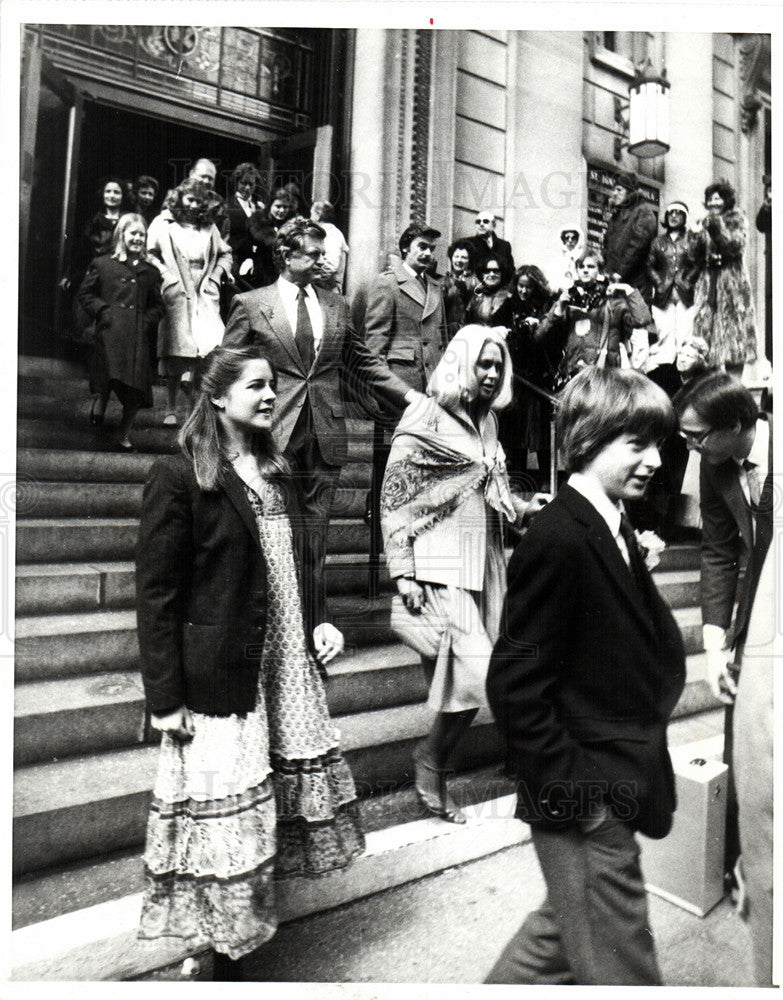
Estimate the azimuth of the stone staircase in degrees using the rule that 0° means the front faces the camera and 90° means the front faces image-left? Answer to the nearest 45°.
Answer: approximately 315°

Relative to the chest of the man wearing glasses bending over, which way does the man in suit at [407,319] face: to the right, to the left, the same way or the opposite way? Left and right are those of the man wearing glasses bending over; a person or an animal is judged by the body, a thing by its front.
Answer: to the left

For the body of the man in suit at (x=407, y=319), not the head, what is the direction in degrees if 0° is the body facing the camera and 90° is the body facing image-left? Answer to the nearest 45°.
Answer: approximately 315°

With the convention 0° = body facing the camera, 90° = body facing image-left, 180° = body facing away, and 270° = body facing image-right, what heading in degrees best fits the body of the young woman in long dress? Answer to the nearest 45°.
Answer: approximately 315°

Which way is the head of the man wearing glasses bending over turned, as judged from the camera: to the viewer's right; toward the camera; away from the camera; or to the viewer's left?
to the viewer's left
